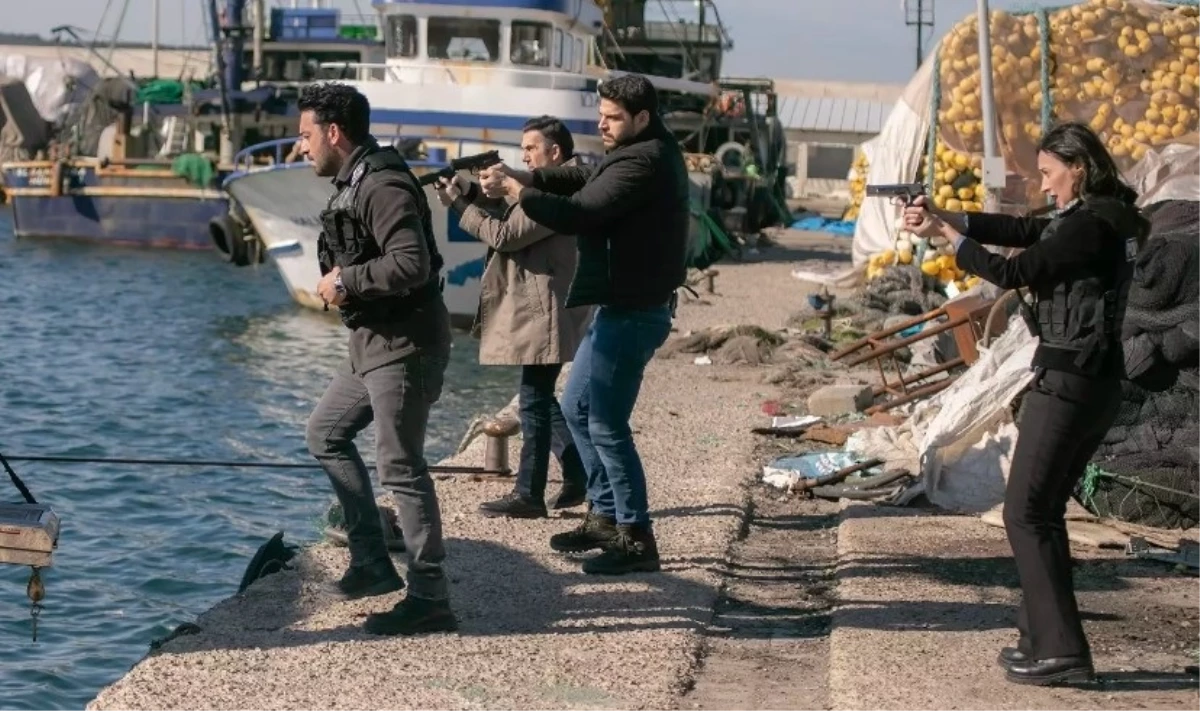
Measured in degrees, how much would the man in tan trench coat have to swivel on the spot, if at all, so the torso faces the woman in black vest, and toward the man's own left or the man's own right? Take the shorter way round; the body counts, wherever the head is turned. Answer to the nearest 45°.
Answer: approximately 135° to the man's own left

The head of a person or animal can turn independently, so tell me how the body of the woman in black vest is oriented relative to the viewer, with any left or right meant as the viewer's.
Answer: facing to the left of the viewer

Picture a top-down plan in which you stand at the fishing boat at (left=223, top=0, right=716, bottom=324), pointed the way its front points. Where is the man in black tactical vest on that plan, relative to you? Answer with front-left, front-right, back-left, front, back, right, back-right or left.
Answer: front-left

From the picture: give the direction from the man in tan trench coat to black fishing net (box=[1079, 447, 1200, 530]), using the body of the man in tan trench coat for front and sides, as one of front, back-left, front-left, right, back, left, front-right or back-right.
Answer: back

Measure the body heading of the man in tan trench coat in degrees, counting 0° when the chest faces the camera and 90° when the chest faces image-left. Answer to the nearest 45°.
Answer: approximately 90°

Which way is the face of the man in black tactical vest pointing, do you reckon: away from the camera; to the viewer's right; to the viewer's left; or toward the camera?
to the viewer's left

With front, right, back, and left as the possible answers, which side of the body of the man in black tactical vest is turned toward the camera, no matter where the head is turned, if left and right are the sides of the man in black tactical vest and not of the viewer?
left

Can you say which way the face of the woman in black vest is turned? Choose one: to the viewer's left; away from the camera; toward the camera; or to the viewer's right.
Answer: to the viewer's left

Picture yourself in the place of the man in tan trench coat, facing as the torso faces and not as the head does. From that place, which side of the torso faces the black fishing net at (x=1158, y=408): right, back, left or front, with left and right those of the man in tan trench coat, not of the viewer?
back

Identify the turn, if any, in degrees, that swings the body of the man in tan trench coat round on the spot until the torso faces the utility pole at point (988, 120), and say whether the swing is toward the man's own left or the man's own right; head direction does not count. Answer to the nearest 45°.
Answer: approximately 135° to the man's own right

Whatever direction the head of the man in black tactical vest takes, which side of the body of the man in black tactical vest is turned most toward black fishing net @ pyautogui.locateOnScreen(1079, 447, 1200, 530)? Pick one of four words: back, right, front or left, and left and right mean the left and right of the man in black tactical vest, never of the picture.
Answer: back

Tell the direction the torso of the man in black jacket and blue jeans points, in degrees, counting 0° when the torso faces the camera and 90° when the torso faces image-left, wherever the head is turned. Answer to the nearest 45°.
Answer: approximately 90°

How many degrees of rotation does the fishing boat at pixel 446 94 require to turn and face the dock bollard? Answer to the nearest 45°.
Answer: approximately 45° to its left
